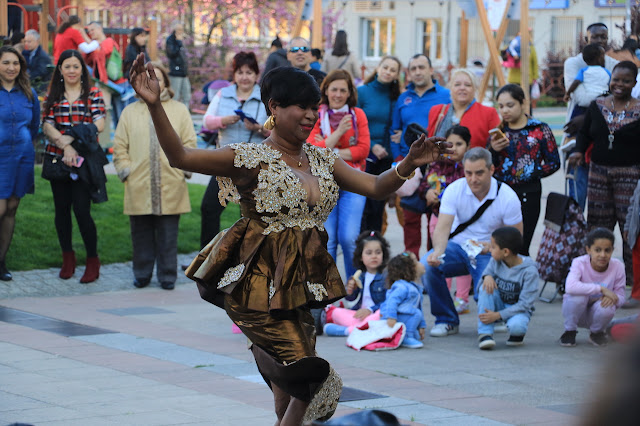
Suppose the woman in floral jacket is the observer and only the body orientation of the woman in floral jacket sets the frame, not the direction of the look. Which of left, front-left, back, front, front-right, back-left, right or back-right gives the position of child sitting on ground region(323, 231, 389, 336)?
front

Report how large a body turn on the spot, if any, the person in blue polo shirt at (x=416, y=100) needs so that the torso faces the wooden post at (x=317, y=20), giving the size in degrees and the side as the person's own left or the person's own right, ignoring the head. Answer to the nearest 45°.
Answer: approximately 180°

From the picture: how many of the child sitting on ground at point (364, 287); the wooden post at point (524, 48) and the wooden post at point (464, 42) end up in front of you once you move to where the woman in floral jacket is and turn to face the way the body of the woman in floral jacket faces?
1

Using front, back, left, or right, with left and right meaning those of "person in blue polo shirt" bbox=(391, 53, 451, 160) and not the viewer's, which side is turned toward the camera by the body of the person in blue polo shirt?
front

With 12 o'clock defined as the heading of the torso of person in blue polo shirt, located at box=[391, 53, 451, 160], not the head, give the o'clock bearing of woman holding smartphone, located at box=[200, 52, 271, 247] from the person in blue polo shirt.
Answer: The woman holding smartphone is roughly at 2 o'clock from the person in blue polo shirt.

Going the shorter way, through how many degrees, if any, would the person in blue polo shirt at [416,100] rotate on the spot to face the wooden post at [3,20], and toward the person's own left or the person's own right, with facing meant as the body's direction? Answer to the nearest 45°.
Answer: approximately 135° to the person's own right
